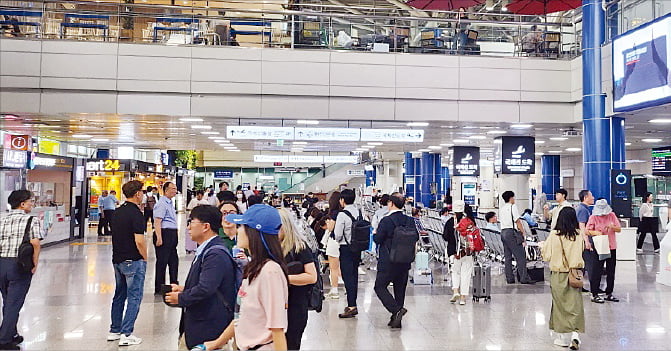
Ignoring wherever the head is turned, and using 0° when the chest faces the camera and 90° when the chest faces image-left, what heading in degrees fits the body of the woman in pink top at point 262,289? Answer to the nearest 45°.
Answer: approximately 90°

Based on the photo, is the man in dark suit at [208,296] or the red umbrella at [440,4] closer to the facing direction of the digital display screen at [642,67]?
the man in dark suit

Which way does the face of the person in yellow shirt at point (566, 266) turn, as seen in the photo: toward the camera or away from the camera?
away from the camera

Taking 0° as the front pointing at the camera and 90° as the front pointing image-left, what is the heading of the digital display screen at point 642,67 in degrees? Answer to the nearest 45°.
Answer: approximately 45°

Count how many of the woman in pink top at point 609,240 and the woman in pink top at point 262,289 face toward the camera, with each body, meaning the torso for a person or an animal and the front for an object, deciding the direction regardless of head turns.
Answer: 1

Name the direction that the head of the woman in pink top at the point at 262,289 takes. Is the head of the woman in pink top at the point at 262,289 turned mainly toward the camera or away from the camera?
away from the camera

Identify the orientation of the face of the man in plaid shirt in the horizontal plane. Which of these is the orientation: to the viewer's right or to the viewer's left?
to the viewer's right

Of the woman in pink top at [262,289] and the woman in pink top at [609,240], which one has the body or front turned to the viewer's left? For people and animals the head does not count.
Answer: the woman in pink top at [262,289]
